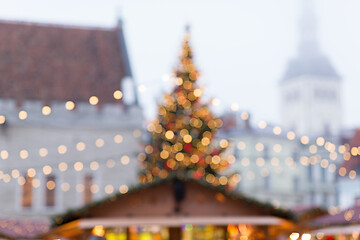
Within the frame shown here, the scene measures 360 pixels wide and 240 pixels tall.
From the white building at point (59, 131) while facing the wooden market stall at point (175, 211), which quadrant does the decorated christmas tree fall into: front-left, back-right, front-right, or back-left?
front-left

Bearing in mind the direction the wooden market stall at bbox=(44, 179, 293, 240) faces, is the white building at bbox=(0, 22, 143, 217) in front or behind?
behind

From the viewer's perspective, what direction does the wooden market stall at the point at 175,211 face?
toward the camera

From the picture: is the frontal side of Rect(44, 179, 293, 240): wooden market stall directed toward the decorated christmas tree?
no

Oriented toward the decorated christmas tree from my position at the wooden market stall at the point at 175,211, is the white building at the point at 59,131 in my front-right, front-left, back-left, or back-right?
front-left

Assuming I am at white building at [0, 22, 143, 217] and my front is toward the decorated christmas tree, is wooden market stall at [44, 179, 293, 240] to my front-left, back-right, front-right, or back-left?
front-right
